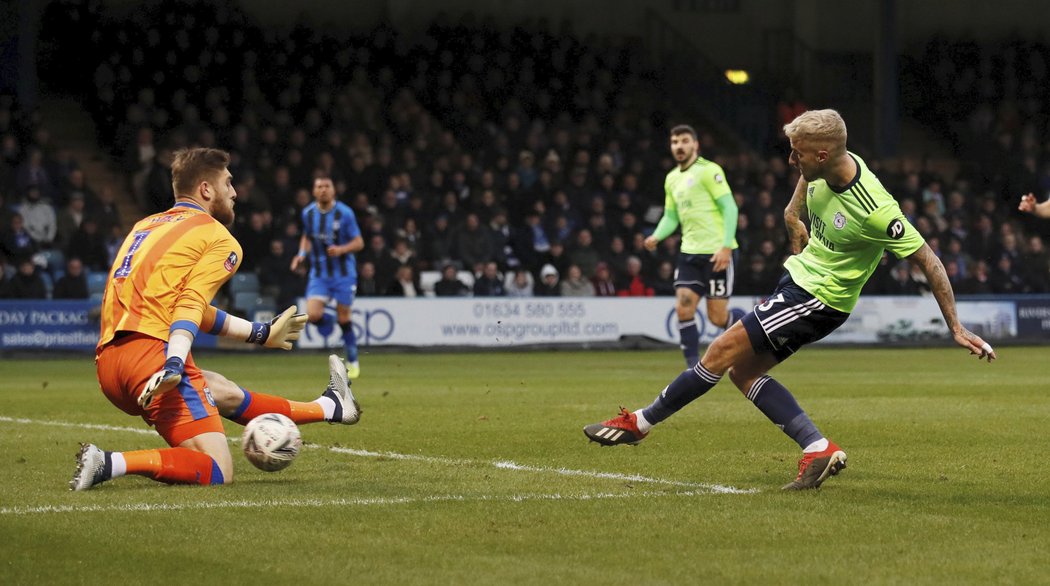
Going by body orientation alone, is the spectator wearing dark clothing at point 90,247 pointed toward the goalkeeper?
yes

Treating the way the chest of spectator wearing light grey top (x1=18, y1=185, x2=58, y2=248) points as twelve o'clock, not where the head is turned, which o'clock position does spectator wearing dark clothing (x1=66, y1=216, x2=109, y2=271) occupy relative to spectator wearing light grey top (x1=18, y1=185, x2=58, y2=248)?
spectator wearing dark clothing (x1=66, y1=216, x2=109, y2=271) is roughly at 10 o'clock from spectator wearing light grey top (x1=18, y1=185, x2=58, y2=248).

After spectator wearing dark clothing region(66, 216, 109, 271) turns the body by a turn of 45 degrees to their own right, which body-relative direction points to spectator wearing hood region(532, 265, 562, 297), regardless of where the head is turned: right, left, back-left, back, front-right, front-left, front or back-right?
back-left

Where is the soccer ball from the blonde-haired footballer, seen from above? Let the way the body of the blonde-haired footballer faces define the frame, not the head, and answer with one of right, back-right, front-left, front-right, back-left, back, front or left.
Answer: front-right

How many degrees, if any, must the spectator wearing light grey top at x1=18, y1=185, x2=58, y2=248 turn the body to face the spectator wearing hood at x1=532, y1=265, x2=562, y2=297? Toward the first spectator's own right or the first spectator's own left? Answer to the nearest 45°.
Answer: approximately 90° to the first spectator's own left

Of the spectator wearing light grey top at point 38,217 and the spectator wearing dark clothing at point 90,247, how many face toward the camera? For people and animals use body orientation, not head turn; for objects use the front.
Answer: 2

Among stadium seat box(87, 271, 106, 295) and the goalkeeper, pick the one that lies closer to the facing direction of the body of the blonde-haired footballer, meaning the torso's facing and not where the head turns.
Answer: the goalkeeper

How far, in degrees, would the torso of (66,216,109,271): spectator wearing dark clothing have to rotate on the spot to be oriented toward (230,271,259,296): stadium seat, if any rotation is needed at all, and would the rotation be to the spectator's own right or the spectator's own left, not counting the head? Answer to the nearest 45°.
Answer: approximately 90° to the spectator's own left

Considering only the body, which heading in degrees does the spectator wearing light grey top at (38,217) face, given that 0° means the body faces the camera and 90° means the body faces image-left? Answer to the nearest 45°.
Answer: approximately 0°

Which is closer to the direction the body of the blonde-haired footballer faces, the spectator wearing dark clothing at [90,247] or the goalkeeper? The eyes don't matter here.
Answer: the goalkeeper
